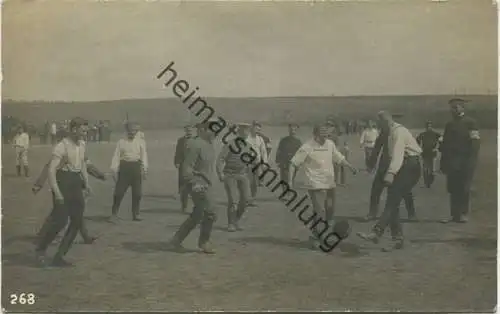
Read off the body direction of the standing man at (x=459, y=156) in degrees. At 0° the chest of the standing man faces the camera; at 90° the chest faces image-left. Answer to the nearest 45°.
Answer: approximately 45°

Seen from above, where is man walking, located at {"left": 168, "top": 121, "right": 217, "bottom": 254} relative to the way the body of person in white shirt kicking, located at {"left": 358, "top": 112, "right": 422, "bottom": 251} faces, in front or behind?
in front

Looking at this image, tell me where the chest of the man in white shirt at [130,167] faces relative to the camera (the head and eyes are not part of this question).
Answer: toward the camera

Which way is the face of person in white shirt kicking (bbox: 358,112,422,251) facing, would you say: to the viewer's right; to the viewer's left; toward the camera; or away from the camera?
to the viewer's left

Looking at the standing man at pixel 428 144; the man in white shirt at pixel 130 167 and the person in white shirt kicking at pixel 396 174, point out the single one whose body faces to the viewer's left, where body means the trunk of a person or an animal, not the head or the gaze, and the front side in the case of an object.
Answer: the person in white shirt kicking

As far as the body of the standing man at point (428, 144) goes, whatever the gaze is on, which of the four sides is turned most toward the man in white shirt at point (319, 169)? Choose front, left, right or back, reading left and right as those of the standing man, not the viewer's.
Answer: front

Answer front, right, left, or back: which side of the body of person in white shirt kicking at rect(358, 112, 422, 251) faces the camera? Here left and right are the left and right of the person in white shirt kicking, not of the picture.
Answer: left

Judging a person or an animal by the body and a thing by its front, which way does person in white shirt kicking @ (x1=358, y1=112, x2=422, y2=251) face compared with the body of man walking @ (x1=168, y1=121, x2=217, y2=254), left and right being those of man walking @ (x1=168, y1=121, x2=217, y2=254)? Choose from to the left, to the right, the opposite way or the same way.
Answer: the opposite way

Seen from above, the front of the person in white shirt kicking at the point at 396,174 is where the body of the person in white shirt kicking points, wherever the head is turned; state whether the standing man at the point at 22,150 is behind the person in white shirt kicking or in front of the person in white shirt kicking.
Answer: in front
